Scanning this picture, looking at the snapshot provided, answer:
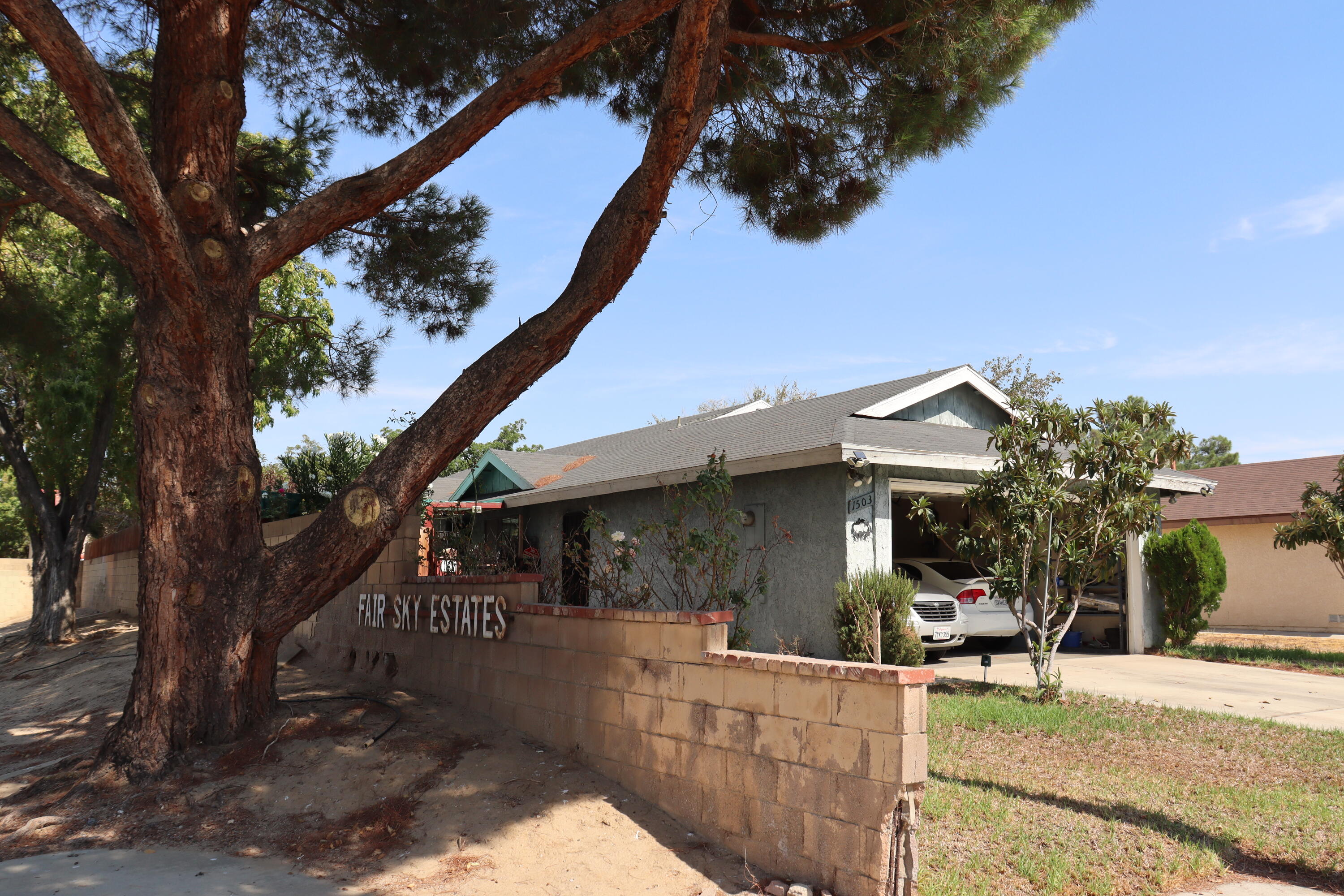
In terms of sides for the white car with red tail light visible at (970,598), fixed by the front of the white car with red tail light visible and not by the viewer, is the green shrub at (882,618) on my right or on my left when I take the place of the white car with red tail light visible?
on my left

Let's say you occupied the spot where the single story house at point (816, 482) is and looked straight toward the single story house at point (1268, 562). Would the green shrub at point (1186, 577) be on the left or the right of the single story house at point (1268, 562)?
right

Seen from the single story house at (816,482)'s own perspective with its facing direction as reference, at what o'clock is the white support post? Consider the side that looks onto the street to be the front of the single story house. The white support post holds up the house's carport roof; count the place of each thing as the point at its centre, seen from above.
The white support post is roughly at 10 o'clock from the single story house.

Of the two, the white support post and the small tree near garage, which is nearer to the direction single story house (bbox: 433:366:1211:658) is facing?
the small tree near garage

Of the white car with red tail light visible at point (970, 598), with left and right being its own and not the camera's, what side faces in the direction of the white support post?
right

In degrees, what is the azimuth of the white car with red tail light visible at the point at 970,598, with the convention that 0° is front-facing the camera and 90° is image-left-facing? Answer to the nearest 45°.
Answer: approximately 135°

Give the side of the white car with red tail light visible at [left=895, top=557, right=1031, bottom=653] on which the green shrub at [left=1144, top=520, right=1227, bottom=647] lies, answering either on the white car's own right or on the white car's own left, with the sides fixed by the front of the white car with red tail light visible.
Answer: on the white car's own right

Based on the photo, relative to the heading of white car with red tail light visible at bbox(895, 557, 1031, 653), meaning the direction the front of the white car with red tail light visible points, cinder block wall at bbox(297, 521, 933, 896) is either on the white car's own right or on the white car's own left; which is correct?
on the white car's own left

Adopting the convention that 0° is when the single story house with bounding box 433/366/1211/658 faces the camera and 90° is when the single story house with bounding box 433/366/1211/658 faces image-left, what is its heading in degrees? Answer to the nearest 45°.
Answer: approximately 315°

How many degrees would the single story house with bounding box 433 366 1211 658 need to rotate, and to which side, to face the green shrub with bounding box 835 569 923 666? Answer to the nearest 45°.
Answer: approximately 45° to its right

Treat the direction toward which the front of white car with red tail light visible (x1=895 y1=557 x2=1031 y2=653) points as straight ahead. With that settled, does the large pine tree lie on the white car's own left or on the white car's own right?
on the white car's own left
